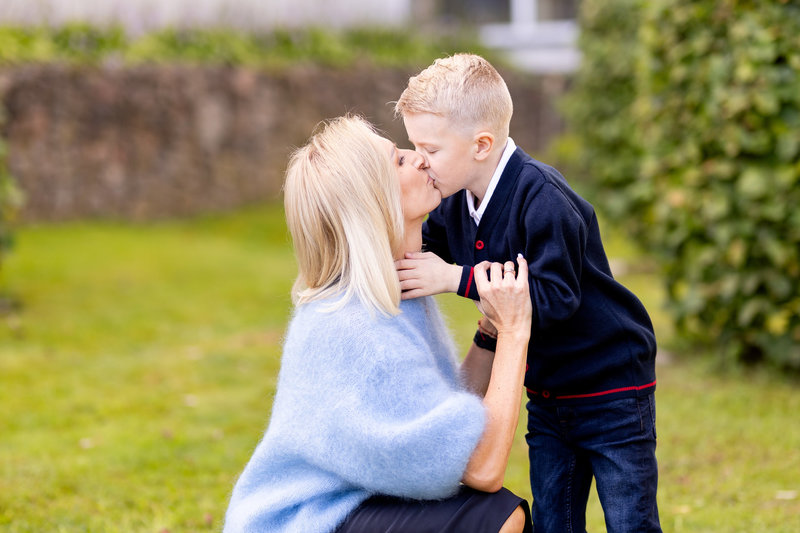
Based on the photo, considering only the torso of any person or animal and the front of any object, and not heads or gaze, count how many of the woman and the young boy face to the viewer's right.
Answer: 1

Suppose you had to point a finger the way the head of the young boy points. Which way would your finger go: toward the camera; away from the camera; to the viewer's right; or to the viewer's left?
to the viewer's left

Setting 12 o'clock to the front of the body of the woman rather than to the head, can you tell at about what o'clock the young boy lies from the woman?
The young boy is roughly at 11 o'clock from the woman.

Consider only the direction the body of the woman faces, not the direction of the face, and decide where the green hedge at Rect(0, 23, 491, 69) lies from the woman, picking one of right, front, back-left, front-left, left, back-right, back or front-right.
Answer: left

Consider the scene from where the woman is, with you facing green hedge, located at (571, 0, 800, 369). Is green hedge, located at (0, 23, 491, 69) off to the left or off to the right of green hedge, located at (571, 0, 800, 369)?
left

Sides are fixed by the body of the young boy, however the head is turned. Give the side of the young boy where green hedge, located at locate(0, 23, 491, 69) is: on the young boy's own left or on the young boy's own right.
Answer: on the young boy's own right

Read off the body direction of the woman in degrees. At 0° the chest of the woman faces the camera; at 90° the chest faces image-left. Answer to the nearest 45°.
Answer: approximately 270°

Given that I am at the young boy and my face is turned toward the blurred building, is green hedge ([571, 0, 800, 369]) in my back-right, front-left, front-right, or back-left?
front-right

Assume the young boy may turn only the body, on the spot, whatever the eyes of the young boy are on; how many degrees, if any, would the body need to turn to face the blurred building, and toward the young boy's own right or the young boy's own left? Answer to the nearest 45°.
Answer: approximately 135° to the young boy's own right

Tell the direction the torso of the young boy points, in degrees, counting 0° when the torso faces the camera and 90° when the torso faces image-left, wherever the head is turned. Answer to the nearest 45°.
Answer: approximately 45°
